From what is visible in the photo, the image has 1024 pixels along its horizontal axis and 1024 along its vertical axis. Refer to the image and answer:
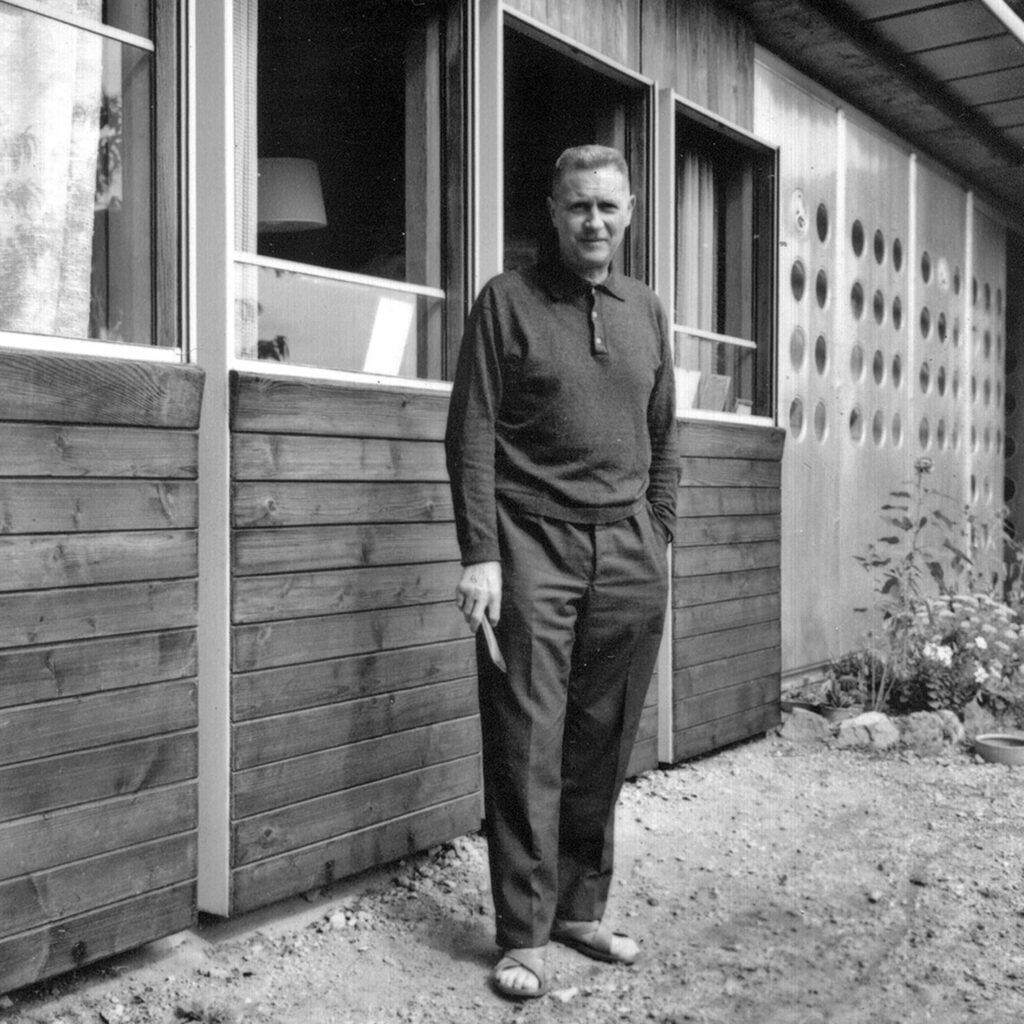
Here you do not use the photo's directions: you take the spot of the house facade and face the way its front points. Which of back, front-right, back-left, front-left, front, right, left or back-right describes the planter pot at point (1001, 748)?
left

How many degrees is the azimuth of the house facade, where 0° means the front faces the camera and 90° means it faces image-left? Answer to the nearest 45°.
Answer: approximately 315°

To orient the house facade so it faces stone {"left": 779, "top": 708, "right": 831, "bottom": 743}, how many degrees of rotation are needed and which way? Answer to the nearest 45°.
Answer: approximately 90° to its left

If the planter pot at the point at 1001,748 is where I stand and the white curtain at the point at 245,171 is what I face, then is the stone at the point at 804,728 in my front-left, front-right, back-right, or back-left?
front-right

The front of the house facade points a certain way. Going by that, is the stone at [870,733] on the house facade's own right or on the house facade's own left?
on the house facade's own left

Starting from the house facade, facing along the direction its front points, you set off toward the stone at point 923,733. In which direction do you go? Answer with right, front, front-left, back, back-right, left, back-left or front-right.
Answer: left
